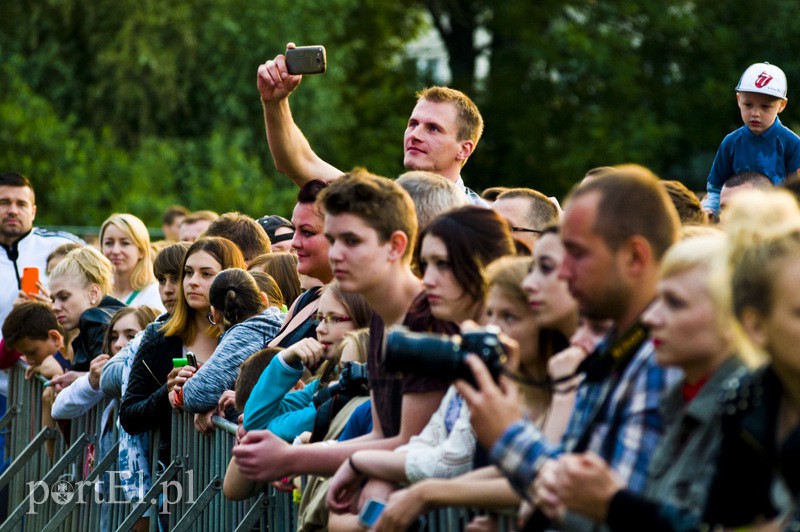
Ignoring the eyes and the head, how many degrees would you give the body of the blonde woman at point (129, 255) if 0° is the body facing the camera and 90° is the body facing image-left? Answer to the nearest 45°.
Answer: approximately 45°

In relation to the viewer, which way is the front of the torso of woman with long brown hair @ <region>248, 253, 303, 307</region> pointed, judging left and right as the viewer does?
facing to the left of the viewer

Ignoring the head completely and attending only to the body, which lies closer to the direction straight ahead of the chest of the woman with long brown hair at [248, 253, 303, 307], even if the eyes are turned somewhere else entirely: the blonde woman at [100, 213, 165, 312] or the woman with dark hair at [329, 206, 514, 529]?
the blonde woman

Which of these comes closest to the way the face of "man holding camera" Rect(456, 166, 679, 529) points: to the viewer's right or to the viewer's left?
to the viewer's left

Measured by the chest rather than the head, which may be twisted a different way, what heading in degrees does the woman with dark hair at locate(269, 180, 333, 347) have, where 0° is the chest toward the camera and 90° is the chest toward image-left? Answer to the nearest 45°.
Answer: approximately 45°

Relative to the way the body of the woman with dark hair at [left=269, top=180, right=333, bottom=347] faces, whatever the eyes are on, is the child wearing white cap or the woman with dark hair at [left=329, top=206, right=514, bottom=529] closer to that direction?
the woman with dark hair

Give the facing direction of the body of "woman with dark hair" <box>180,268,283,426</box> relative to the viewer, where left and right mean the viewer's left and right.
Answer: facing away from the viewer and to the left of the viewer

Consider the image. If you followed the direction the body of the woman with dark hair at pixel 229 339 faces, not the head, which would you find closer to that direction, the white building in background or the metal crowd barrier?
the metal crowd barrier

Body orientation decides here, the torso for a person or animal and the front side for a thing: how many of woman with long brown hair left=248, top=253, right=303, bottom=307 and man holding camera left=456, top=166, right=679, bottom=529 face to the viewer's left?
2
